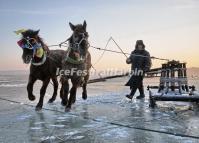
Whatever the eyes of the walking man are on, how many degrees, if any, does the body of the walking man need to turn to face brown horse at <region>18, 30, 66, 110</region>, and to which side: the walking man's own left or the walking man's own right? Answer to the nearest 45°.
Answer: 0° — they already face it

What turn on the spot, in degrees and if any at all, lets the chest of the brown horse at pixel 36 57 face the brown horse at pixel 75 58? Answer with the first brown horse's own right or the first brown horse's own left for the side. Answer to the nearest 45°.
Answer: approximately 135° to the first brown horse's own left

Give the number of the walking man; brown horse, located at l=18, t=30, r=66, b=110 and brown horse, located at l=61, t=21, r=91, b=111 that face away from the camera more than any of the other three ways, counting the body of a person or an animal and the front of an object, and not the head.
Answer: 0

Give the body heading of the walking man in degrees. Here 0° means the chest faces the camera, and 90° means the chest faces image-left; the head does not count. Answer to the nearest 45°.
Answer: approximately 45°

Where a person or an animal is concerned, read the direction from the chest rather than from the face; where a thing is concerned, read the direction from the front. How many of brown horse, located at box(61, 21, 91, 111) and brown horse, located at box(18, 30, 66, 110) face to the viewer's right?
0

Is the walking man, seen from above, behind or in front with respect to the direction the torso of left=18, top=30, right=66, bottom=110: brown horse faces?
behind

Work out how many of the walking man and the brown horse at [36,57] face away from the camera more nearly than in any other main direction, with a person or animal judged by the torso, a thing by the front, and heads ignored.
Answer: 0

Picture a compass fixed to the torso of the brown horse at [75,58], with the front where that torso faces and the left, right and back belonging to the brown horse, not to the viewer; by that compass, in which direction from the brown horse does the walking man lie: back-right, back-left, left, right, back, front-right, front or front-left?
back-left

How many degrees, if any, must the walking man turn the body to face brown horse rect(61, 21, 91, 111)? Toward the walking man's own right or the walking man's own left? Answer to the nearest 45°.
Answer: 0° — they already face it

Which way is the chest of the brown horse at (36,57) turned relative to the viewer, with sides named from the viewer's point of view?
facing the viewer and to the left of the viewer

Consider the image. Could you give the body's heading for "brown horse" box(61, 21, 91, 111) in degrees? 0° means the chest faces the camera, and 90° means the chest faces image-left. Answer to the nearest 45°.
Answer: approximately 0°

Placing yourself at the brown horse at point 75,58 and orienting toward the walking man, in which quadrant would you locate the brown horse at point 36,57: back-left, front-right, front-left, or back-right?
back-left

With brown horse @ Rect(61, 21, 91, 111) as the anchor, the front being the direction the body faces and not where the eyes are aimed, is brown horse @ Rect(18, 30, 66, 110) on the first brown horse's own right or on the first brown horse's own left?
on the first brown horse's own right

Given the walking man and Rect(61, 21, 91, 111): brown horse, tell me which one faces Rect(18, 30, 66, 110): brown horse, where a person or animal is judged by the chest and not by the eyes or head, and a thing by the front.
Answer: the walking man
